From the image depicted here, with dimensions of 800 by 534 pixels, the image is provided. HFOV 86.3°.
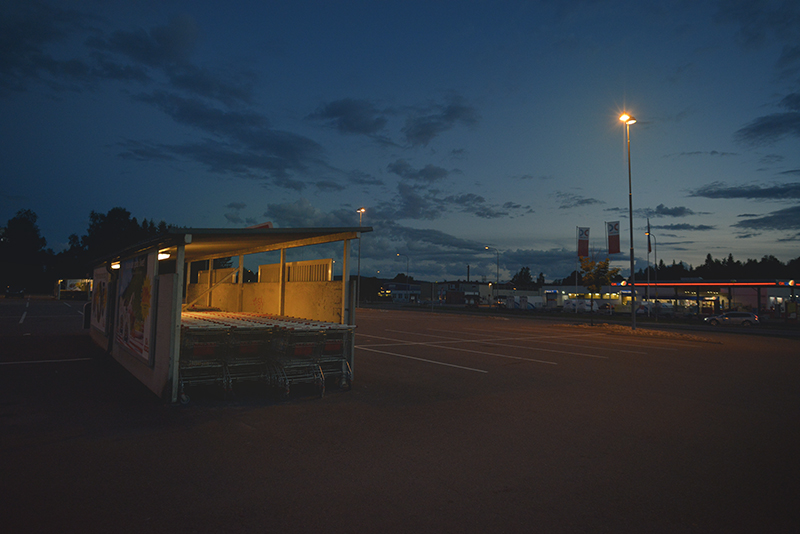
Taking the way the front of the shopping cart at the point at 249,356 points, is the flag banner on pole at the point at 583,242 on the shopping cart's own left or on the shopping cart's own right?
on the shopping cart's own right

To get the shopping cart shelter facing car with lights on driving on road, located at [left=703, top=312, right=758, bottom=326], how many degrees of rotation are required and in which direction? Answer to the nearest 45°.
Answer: approximately 90° to its left

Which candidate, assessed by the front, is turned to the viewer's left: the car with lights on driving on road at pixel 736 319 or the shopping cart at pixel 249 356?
the car with lights on driving on road

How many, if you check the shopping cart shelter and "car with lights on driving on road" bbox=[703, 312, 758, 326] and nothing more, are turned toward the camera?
1

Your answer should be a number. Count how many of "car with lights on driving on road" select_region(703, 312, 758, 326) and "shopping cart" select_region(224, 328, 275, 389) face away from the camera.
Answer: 1

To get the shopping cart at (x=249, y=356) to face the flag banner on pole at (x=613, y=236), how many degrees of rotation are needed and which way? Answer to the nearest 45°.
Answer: approximately 45° to its right

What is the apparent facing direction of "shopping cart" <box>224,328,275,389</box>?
away from the camera

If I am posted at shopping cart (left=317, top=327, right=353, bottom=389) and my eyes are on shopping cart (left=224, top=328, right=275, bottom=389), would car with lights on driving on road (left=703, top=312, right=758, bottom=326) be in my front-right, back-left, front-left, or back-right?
back-right

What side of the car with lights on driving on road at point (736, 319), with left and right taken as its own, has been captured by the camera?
left

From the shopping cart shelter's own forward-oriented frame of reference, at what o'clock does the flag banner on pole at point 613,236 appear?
The flag banner on pole is roughly at 8 o'clock from the shopping cart shelter.

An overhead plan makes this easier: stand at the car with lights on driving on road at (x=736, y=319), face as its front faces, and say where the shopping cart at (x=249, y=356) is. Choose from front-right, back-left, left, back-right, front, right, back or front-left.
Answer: left

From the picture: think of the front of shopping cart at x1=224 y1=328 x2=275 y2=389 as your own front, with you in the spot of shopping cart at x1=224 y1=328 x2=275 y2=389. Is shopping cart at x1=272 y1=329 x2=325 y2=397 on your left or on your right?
on your right

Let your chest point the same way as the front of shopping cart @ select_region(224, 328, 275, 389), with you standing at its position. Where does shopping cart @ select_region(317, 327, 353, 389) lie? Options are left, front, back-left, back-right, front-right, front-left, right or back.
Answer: right

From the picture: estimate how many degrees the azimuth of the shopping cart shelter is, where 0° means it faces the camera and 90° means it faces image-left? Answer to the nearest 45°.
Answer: approximately 0°

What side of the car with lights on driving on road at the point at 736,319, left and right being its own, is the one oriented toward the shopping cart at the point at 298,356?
left
